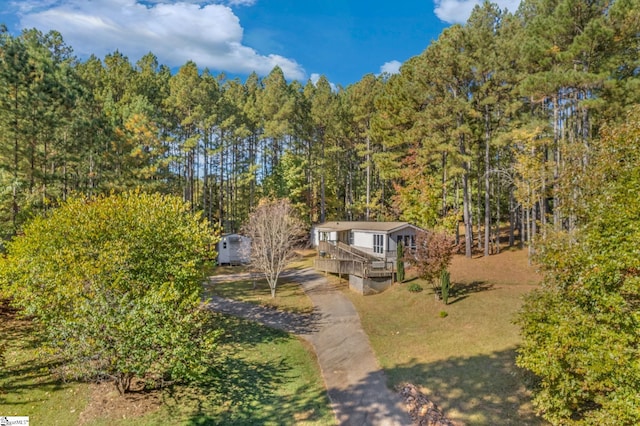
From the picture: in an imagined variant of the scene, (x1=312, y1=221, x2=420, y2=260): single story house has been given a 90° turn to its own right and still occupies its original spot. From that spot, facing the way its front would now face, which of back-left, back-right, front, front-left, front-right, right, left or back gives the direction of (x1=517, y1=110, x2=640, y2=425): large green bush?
back-left

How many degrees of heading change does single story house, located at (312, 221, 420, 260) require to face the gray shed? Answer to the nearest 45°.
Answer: approximately 45° to its right

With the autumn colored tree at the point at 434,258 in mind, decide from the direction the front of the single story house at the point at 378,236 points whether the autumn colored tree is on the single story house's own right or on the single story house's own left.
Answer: on the single story house's own left

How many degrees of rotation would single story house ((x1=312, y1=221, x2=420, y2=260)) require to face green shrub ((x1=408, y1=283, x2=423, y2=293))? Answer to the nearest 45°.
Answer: approximately 45° to its left

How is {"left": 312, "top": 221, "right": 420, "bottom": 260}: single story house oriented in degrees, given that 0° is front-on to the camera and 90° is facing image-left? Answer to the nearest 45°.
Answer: approximately 45°

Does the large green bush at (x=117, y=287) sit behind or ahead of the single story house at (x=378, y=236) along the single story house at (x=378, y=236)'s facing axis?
ahead
